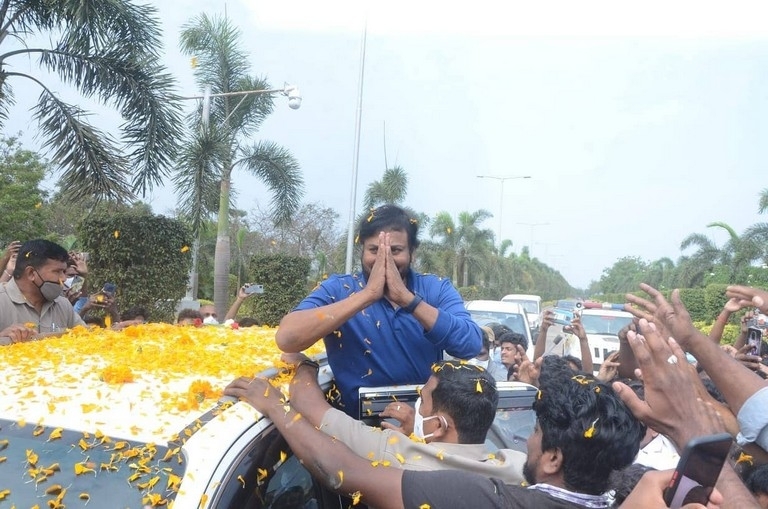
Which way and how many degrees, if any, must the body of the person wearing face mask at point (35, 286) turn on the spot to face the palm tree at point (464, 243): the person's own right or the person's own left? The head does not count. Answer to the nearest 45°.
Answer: approximately 90° to the person's own left

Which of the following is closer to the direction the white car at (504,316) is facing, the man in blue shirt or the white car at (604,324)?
the man in blue shirt

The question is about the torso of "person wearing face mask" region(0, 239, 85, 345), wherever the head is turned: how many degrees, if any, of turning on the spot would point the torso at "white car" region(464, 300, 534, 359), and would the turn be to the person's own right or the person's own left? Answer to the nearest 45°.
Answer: approximately 90° to the person's own left

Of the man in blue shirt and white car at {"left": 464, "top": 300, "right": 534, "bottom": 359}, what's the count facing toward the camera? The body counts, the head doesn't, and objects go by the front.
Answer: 2

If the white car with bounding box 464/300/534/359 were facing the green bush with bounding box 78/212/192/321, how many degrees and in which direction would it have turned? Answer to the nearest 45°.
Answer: approximately 90° to its right

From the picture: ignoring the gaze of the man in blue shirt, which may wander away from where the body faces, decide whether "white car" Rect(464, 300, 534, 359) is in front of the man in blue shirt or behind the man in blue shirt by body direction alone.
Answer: behind

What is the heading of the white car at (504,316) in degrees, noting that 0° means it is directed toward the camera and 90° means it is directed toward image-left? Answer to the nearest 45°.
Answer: approximately 0°

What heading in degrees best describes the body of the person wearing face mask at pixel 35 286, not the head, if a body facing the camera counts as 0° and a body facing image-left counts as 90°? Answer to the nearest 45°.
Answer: approximately 315°

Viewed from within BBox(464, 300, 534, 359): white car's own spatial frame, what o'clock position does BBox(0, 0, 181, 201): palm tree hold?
The palm tree is roughly at 2 o'clock from the white car.

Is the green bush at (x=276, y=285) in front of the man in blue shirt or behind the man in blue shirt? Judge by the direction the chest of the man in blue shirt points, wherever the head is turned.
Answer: behind
